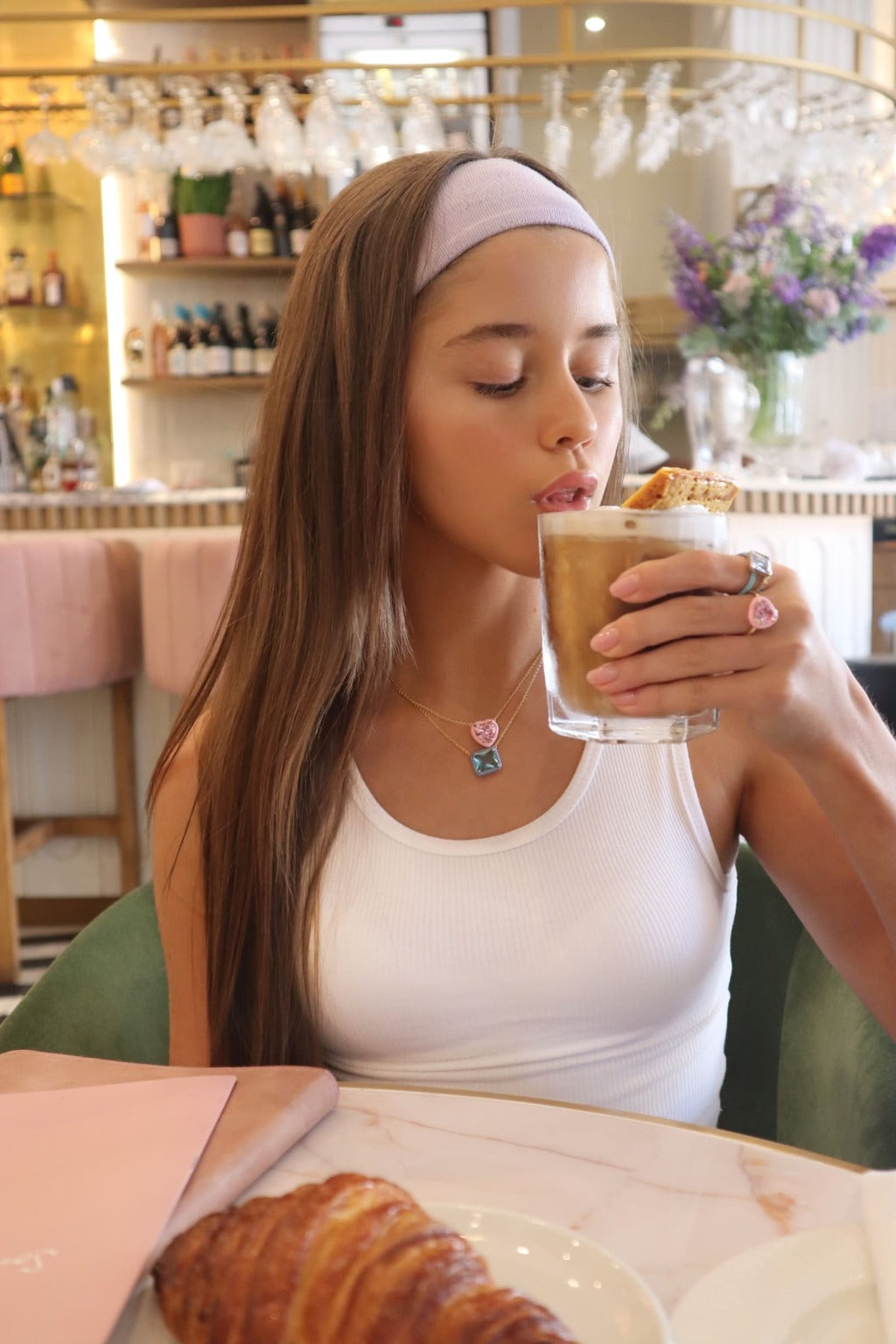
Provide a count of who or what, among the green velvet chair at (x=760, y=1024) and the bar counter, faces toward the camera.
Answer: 2

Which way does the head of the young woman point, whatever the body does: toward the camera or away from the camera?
toward the camera

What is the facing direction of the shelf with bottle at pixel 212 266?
toward the camera

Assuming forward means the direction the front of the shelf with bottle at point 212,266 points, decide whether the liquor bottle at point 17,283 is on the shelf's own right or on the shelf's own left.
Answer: on the shelf's own right

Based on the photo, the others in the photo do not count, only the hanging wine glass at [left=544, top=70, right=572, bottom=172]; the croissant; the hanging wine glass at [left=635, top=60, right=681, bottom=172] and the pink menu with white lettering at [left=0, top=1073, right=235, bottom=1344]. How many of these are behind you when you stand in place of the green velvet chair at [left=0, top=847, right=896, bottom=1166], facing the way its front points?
2

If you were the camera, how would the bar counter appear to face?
facing the viewer

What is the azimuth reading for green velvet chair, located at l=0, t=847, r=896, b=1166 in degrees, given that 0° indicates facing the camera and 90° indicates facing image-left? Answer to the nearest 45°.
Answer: approximately 0°

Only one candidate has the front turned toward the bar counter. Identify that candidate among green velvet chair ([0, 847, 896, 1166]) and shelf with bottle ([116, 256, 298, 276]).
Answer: the shelf with bottle

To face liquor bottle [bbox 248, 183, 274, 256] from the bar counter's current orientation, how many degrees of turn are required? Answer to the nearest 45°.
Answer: approximately 180°

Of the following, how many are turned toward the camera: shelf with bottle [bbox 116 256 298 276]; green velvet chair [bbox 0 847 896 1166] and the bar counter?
3

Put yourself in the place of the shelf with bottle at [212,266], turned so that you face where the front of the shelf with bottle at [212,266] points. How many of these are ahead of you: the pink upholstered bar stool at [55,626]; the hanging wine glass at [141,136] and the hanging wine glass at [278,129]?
3

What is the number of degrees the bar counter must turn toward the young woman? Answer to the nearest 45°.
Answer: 0° — it already faces them

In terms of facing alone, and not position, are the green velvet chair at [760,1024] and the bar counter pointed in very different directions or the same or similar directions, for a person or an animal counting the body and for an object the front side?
same or similar directions
